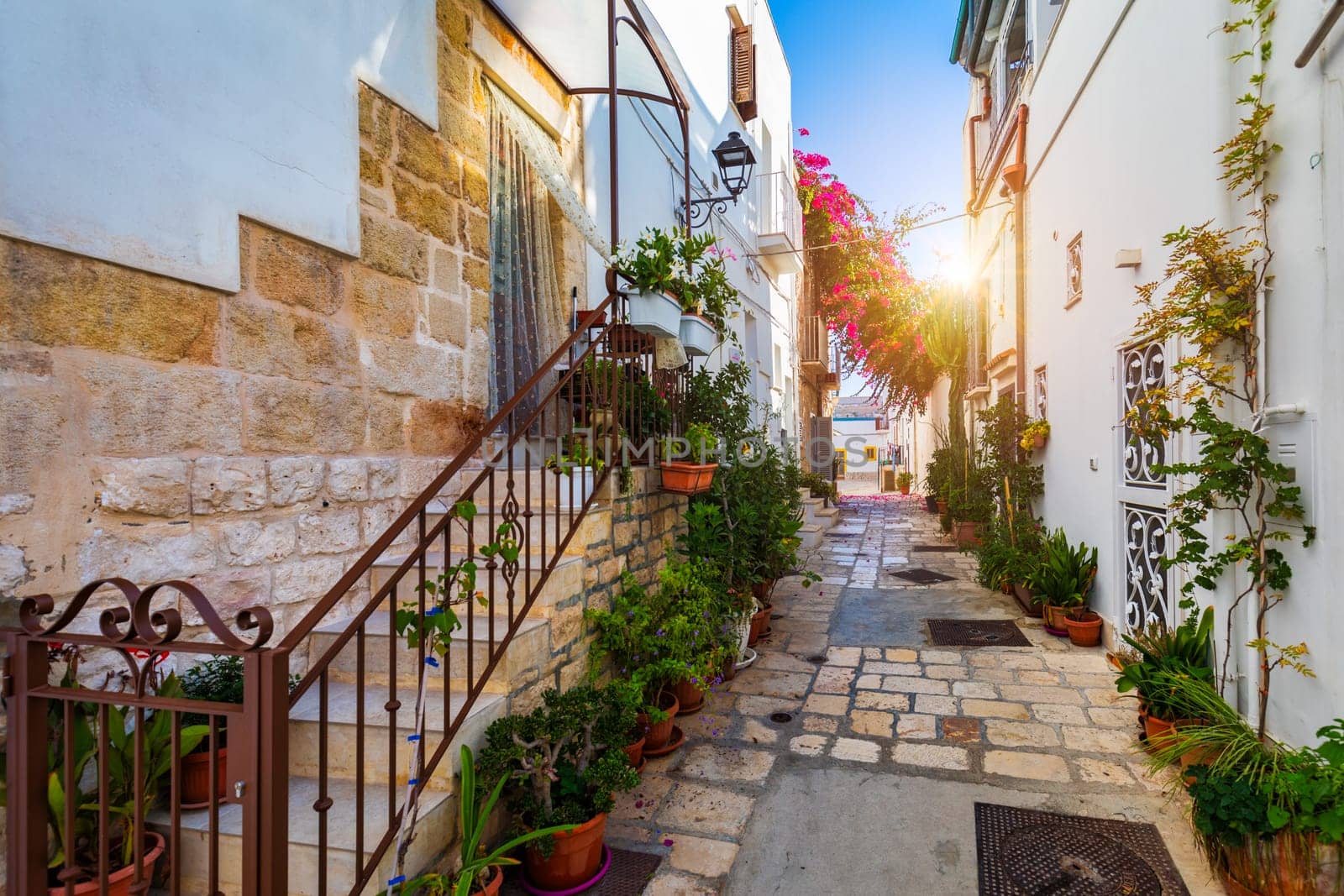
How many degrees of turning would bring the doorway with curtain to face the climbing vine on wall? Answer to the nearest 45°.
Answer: approximately 45° to its right

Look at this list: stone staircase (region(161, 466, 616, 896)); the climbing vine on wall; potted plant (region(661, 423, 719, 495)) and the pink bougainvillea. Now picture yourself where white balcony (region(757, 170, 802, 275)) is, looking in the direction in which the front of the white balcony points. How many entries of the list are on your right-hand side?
3

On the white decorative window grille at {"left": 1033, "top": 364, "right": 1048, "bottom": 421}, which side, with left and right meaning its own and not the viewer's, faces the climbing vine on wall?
left

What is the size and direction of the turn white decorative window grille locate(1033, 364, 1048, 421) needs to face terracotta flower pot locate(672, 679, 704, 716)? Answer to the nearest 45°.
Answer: approximately 45° to its left

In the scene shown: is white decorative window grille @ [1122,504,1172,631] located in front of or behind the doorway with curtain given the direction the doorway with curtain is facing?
in front

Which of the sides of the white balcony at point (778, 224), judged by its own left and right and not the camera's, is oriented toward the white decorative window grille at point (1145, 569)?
right

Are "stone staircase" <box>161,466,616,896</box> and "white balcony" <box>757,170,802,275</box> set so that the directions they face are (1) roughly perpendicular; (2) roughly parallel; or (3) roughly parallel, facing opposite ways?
roughly perpendicular

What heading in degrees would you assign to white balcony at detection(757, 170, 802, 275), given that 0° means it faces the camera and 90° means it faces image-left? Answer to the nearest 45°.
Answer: approximately 270°

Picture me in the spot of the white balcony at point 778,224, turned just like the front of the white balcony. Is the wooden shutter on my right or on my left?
on my right

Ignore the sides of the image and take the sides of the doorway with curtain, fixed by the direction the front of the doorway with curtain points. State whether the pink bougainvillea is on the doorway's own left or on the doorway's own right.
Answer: on the doorway's own left

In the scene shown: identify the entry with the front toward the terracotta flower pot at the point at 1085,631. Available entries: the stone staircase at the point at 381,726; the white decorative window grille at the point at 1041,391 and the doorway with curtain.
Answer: the doorway with curtain

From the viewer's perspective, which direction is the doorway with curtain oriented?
to the viewer's right

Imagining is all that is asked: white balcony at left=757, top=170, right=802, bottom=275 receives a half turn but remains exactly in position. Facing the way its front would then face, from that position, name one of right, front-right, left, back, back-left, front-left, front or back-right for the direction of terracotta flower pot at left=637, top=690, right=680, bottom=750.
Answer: left

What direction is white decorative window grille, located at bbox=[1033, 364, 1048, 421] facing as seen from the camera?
to the viewer's left

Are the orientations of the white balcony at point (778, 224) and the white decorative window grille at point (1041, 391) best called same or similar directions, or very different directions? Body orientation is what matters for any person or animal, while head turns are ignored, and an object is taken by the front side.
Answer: very different directions

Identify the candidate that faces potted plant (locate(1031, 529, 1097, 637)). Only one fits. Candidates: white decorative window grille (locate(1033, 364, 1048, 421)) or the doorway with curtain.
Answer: the doorway with curtain
